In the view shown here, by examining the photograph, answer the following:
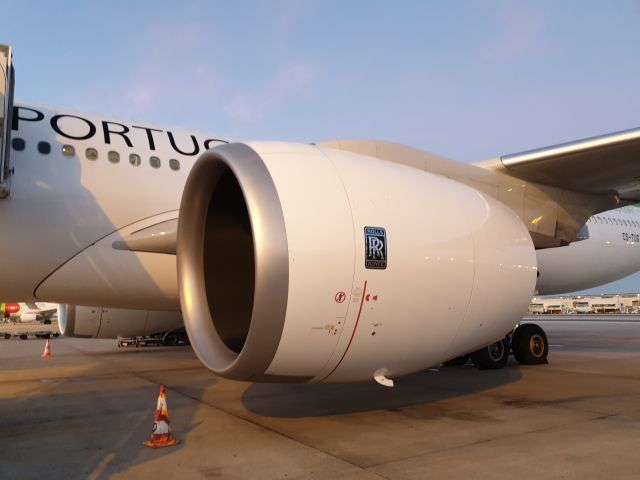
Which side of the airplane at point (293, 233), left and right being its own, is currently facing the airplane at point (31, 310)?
right

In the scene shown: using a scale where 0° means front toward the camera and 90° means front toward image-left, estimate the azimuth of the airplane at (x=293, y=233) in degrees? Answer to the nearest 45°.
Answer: approximately 45°
